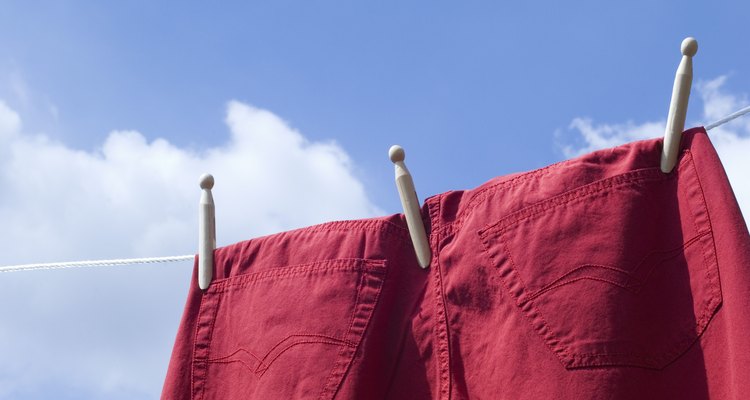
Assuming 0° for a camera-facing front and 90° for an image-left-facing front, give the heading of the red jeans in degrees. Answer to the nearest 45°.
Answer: approximately 180°
